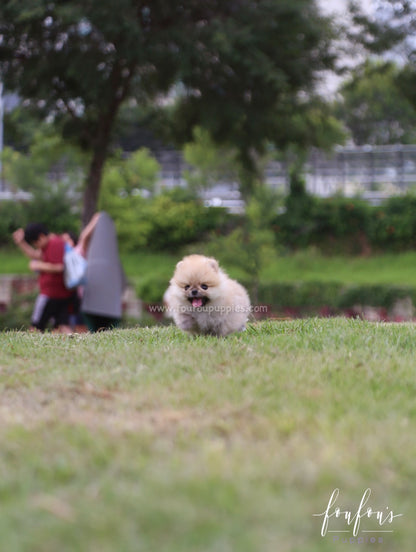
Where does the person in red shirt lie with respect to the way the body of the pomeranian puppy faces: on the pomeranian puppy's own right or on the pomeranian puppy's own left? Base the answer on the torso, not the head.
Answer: on the pomeranian puppy's own right

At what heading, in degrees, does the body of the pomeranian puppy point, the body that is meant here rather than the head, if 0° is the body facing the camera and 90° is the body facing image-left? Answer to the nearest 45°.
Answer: approximately 45°

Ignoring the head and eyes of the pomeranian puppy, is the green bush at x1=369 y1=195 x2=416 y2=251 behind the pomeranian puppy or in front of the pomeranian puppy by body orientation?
behind

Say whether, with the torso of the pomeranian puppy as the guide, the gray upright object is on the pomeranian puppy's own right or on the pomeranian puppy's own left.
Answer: on the pomeranian puppy's own right

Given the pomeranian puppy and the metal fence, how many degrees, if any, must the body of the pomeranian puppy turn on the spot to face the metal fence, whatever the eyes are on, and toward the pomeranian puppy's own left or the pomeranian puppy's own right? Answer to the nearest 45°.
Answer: approximately 135° to the pomeranian puppy's own right

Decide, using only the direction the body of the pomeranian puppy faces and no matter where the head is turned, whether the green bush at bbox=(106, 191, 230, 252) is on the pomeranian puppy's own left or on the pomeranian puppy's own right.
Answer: on the pomeranian puppy's own right

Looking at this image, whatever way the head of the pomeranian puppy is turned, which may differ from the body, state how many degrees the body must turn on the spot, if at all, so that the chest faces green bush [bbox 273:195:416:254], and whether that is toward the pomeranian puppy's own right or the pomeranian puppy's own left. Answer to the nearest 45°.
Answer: approximately 135° to the pomeranian puppy's own right

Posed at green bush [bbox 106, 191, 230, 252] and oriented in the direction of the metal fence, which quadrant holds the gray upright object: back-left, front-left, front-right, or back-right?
back-right
